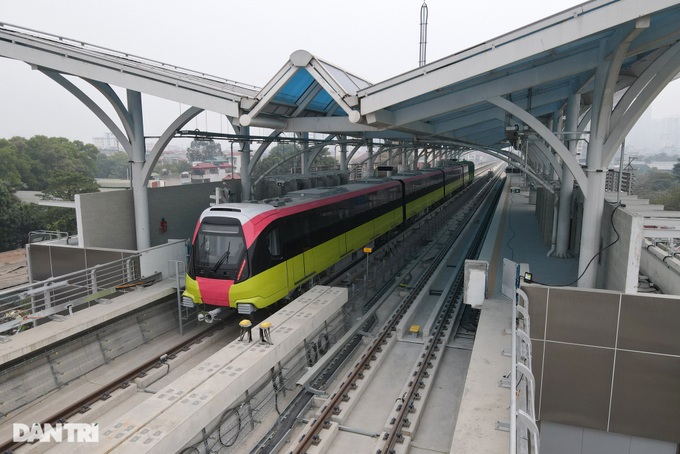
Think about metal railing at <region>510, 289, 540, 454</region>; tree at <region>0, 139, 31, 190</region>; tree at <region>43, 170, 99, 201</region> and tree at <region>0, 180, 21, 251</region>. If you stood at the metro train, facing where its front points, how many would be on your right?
3

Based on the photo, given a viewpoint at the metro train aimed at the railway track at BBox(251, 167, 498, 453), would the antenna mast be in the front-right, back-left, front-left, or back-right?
back-left

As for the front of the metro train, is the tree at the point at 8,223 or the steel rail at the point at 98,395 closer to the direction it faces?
the steel rail

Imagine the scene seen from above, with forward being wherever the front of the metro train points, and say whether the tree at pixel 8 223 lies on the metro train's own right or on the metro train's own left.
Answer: on the metro train's own right

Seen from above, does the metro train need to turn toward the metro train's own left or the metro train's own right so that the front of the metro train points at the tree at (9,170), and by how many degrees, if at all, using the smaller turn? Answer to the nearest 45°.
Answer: approximately 90° to the metro train's own right

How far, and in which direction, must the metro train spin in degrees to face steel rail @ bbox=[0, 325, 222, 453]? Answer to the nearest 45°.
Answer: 0° — it already faces it

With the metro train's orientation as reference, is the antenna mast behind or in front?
behind

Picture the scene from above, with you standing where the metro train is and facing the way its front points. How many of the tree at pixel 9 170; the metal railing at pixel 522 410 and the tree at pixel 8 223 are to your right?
2

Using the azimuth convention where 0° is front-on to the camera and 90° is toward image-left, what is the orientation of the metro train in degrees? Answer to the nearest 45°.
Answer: approximately 45°
